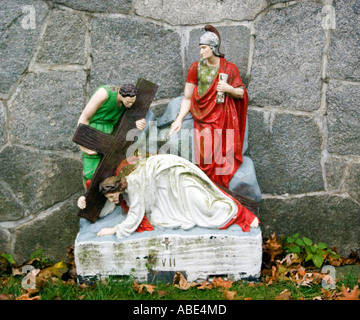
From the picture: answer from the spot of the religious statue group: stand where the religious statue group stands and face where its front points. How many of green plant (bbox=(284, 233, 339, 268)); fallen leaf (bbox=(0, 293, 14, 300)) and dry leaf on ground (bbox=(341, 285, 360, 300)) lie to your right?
1

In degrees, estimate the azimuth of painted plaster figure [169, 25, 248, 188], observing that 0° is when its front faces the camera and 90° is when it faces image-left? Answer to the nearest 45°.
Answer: approximately 45°

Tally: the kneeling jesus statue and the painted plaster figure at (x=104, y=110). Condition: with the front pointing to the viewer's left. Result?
1

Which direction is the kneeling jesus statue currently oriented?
to the viewer's left
